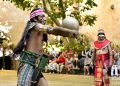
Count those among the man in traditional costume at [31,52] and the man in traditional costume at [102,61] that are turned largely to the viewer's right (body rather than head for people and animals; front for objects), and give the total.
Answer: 1

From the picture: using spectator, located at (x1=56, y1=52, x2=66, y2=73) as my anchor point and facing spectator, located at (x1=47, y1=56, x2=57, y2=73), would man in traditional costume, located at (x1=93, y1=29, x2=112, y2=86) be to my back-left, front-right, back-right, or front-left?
back-left

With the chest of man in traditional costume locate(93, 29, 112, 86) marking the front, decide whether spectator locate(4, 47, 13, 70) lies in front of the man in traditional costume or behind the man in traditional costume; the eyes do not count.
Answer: behind

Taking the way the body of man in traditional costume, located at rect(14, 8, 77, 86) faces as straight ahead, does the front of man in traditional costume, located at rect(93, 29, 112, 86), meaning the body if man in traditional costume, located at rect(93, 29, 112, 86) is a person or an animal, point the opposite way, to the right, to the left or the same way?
to the right

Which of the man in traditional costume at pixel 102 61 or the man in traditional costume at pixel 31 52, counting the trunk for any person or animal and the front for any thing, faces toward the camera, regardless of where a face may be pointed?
the man in traditional costume at pixel 102 61

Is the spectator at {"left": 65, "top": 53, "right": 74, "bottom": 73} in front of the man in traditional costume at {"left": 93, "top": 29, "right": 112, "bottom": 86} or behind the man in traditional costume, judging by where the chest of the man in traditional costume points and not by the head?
behind

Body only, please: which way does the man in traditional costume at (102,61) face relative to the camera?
toward the camera

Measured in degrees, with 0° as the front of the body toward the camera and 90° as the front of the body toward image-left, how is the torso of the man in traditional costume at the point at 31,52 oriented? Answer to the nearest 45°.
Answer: approximately 270°

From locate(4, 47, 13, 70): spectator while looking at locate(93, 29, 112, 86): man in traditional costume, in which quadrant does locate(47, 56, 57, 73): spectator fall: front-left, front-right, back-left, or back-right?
front-left

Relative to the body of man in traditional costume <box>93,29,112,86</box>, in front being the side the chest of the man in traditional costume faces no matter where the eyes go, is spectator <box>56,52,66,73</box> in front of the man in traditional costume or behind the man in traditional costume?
behind

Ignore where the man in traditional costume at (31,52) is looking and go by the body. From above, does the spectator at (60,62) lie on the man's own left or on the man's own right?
on the man's own left

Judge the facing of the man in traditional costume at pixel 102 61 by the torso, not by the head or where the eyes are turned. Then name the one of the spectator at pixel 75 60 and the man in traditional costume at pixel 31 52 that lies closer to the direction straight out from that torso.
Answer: the man in traditional costume
